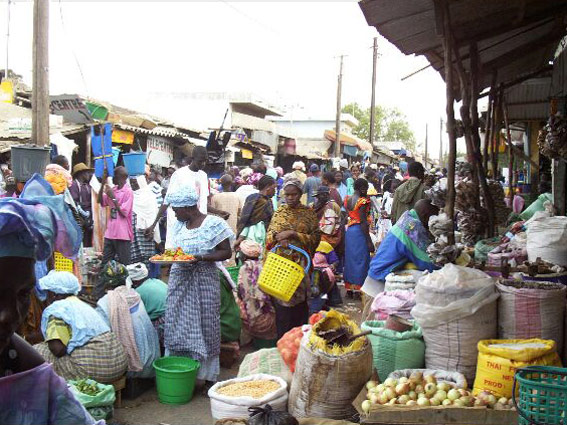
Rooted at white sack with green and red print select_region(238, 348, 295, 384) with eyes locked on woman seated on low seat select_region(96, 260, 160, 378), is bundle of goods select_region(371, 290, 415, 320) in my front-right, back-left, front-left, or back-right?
back-right

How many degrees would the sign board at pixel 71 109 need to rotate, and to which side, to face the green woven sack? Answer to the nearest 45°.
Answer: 0° — it already faces it

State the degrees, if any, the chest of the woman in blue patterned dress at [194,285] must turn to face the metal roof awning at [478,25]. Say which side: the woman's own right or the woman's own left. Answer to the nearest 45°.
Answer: approximately 135° to the woman's own left

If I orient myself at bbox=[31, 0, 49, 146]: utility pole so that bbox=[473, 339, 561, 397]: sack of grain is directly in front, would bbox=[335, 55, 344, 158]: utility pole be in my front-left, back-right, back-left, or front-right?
back-left

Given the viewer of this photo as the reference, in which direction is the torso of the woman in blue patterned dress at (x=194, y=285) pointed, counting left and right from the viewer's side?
facing the viewer and to the left of the viewer

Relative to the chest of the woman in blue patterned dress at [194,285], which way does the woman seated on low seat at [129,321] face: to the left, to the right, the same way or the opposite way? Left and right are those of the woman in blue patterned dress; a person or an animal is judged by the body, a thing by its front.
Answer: to the right

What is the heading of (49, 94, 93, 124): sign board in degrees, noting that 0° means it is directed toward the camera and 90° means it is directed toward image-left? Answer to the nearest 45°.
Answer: approximately 0°

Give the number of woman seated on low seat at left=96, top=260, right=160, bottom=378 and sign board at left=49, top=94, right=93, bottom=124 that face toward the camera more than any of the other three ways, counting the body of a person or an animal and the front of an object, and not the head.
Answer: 1

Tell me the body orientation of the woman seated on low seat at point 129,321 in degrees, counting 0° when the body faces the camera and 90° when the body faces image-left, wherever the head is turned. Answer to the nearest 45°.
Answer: approximately 135°

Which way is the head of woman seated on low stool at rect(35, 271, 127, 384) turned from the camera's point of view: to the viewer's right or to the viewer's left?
to the viewer's left

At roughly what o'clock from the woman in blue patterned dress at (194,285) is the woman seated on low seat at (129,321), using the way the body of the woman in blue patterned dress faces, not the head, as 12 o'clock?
The woman seated on low seat is roughly at 2 o'clock from the woman in blue patterned dress.

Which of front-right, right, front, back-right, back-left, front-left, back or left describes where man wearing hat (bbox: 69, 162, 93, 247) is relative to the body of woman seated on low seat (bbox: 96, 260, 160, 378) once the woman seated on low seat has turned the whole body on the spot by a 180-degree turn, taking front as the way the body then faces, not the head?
back-left

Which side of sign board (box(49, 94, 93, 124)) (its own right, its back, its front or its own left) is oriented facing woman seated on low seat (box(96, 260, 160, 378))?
front
